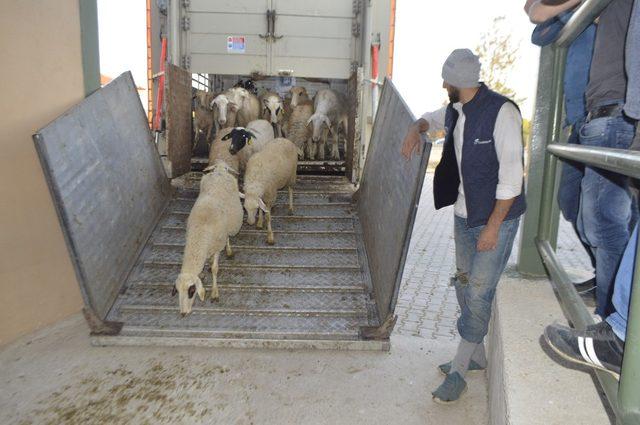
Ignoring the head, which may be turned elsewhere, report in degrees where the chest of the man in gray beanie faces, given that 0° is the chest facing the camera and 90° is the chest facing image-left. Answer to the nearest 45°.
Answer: approximately 45°

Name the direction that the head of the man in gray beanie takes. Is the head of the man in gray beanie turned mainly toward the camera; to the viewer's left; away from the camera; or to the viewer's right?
to the viewer's left

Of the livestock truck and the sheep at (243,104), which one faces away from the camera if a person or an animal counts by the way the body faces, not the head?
the livestock truck

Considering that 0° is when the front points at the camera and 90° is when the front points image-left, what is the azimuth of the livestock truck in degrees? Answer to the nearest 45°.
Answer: approximately 180°

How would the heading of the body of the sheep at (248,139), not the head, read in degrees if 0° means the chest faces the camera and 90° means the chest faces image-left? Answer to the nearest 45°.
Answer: approximately 45°

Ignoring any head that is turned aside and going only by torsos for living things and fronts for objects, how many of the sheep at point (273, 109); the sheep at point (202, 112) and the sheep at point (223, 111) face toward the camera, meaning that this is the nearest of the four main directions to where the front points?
3

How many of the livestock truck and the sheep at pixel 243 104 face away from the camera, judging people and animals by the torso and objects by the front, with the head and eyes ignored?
1

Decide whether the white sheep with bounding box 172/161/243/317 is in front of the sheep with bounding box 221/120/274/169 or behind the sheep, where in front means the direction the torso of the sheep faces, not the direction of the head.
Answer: in front

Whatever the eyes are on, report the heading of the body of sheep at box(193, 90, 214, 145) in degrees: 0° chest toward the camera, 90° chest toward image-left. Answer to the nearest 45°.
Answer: approximately 0°

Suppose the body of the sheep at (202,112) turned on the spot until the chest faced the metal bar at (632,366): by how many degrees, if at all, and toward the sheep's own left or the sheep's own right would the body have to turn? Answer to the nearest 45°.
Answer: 0° — it already faces it
